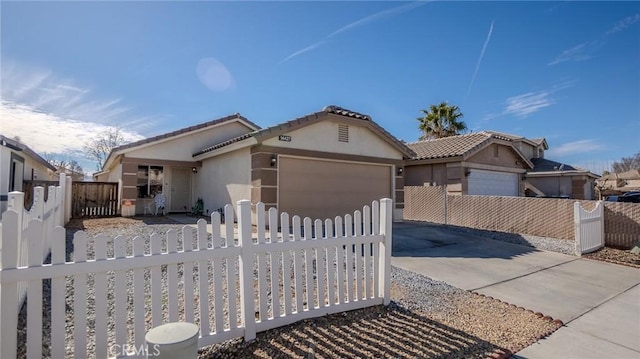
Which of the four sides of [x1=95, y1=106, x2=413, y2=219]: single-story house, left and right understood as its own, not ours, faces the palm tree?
left

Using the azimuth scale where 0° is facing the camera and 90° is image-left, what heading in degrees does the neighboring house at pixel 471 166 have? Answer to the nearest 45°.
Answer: approximately 315°

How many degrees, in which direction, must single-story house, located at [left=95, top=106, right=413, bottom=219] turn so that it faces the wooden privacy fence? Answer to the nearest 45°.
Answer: approximately 135° to its right

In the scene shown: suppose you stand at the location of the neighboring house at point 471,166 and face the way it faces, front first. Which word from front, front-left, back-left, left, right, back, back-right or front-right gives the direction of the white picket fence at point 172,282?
front-right

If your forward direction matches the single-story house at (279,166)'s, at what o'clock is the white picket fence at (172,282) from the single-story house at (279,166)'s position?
The white picket fence is roughly at 2 o'clock from the single-story house.

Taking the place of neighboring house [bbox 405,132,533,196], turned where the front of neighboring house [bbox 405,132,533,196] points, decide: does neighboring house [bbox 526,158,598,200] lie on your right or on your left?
on your left

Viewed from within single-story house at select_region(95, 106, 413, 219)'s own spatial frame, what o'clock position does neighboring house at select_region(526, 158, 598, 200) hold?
The neighboring house is roughly at 10 o'clock from the single-story house.

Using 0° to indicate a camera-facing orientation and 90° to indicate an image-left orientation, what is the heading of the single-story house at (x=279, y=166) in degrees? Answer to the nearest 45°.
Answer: approximately 315°

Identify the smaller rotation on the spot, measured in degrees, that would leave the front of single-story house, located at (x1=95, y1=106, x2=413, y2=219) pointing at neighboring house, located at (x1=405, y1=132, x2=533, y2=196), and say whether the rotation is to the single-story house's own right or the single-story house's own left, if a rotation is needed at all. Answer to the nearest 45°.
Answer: approximately 45° to the single-story house's own left

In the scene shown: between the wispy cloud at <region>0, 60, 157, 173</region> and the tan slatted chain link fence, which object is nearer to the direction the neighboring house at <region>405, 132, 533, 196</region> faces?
the tan slatted chain link fence
